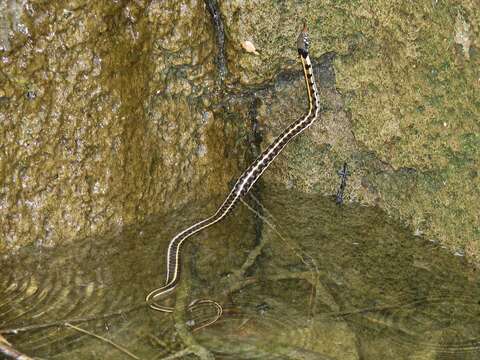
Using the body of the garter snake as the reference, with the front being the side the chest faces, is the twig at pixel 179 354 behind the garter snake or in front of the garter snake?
behind

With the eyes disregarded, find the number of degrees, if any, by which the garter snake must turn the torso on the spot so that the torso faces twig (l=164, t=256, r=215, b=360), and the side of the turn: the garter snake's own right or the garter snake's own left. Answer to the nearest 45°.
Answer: approximately 135° to the garter snake's own left

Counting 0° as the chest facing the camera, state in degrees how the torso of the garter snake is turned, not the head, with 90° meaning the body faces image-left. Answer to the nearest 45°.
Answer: approximately 180°

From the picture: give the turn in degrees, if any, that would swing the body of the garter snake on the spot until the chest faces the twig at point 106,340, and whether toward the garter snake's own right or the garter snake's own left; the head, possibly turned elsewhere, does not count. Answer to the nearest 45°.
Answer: approximately 135° to the garter snake's own left

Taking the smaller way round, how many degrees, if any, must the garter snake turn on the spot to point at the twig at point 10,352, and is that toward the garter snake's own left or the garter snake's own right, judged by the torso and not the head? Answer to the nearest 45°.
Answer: approximately 135° to the garter snake's own left

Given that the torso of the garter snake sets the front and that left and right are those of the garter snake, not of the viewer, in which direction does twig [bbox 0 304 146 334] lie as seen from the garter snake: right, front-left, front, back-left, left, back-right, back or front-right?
back-left
